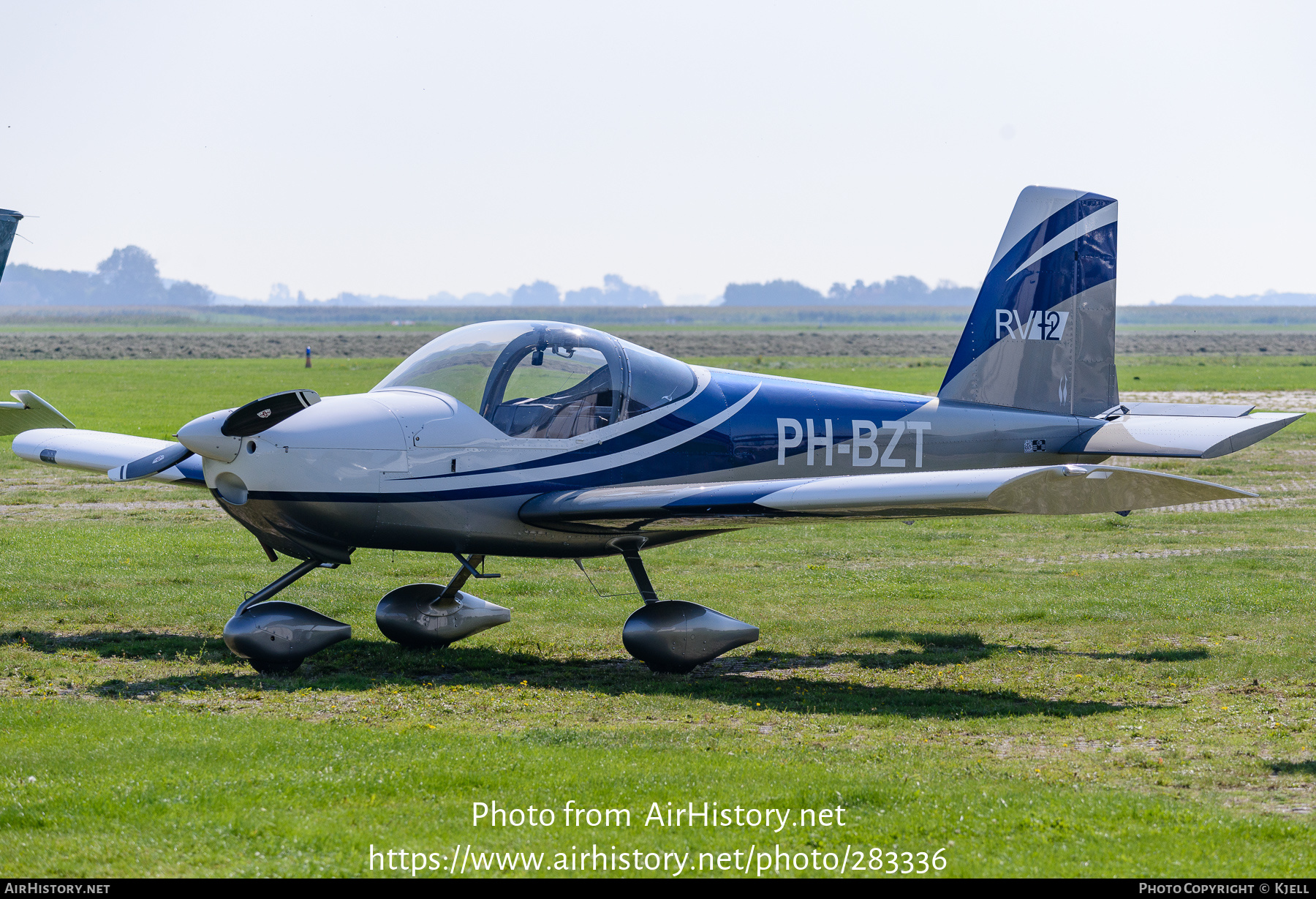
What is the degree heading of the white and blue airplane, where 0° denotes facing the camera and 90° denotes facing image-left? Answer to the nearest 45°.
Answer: approximately 45°
